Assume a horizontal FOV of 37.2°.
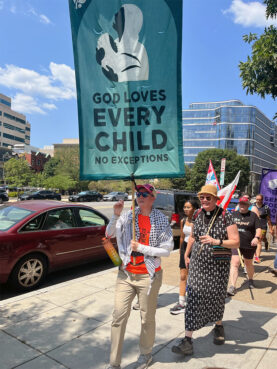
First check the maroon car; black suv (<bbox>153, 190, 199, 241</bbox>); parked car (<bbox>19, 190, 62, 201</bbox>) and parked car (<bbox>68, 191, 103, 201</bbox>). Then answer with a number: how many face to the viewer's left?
2

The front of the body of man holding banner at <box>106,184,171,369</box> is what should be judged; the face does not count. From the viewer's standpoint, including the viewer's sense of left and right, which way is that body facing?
facing the viewer and to the left of the viewer

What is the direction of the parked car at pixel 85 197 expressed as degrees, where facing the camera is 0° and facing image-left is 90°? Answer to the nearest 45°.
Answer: approximately 90°

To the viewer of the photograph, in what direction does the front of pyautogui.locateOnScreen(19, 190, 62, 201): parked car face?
facing to the left of the viewer

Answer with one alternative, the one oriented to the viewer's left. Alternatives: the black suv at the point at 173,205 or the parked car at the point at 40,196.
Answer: the parked car

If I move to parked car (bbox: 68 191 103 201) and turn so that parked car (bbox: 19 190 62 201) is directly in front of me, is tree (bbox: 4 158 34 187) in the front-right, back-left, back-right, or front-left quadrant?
front-right

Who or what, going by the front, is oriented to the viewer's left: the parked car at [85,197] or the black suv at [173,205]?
the parked car

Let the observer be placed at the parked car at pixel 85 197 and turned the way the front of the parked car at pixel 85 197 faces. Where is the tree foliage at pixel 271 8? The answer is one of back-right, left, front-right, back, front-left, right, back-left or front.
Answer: left

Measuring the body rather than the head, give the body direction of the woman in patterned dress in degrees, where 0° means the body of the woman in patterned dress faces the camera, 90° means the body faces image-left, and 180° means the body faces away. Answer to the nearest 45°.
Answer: approximately 45°

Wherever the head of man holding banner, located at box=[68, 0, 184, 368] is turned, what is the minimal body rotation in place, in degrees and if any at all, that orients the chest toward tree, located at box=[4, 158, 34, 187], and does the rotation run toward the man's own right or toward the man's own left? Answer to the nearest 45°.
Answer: approximately 135° to the man's own right

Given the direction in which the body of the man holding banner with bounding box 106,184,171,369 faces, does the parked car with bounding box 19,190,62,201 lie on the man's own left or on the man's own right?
on the man's own right
